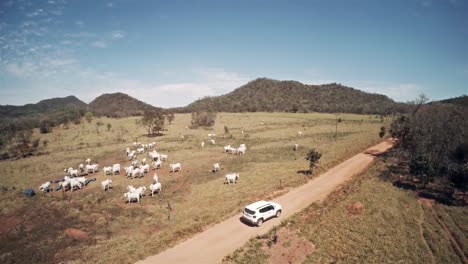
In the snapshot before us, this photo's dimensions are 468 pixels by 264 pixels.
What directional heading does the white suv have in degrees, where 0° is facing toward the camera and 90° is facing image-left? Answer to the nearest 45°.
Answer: approximately 225°

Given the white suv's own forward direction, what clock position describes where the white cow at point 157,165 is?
The white cow is roughly at 9 o'clock from the white suv.

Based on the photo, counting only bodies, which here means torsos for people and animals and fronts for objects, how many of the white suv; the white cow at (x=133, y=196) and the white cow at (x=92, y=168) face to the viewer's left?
1

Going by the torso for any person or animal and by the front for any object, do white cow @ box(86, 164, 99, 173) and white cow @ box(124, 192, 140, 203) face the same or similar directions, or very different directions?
very different directions

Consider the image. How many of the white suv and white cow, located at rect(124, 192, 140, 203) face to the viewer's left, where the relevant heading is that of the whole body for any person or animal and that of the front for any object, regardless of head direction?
1
